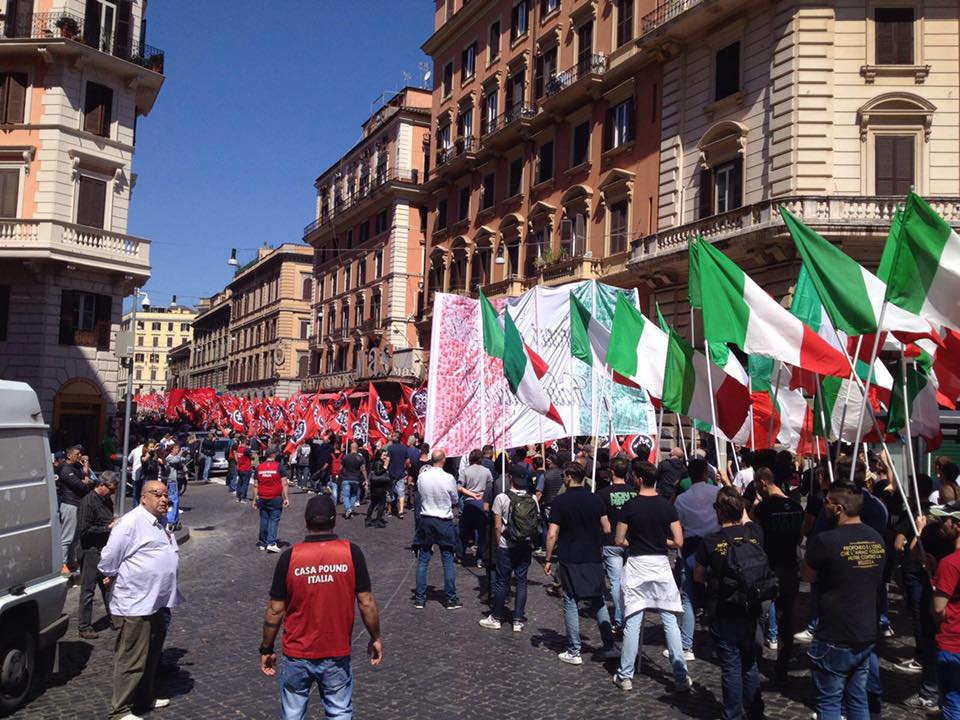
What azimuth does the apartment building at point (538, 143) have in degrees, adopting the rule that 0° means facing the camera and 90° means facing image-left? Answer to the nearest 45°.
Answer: approximately 45°

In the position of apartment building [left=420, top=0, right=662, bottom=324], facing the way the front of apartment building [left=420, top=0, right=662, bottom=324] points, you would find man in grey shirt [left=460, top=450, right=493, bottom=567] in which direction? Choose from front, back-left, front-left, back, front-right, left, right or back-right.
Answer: front-left

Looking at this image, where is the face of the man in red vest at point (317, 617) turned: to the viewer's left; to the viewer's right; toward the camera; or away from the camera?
away from the camera

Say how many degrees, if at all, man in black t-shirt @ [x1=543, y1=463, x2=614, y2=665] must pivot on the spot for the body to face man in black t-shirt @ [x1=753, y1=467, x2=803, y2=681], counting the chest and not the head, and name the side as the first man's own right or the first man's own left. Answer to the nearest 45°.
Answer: approximately 135° to the first man's own right

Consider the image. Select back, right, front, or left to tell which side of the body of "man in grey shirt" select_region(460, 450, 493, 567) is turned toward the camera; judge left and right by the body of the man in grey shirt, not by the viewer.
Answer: back

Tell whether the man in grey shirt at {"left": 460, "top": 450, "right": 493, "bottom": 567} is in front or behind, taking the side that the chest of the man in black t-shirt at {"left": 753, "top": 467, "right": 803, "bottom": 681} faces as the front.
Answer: in front

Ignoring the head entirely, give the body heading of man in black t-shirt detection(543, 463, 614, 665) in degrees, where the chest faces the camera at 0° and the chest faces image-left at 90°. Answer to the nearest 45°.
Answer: approximately 135°

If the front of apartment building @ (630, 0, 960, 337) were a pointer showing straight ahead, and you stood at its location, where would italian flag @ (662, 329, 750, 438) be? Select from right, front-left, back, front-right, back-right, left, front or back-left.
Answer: front-left

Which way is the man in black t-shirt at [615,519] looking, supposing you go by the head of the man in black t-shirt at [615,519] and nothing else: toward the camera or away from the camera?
away from the camera

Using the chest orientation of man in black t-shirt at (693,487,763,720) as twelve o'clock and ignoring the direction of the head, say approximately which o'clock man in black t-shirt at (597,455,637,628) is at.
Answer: man in black t-shirt at (597,455,637,628) is roughly at 11 o'clock from man in black t-shirt at (693,487,763,720).

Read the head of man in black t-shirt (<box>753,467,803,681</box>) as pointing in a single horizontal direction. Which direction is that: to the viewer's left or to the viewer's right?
to the viewer's left

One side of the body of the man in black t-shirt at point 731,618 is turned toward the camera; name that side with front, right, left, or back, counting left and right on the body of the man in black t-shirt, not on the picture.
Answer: back
